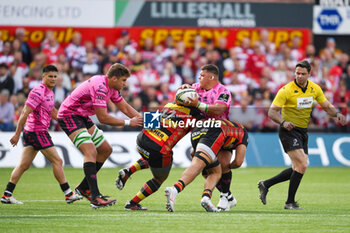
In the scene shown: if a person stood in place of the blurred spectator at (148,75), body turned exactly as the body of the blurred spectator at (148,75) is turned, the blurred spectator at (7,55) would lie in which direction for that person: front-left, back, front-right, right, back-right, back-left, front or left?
right

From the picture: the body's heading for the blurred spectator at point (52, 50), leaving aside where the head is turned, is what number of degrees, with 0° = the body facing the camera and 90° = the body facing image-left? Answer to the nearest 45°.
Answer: approximately 0°

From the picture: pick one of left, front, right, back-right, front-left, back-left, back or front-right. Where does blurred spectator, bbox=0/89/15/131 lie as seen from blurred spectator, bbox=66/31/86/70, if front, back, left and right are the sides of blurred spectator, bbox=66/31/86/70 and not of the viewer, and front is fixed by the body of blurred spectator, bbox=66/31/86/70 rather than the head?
front-right

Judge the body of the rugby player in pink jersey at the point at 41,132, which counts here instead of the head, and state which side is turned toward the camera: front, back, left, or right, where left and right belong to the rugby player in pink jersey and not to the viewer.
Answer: right

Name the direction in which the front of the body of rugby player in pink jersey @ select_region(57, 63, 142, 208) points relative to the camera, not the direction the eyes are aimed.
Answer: to the viewer's right

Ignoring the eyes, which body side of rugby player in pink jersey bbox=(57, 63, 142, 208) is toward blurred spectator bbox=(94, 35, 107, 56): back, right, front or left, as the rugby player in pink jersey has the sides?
left

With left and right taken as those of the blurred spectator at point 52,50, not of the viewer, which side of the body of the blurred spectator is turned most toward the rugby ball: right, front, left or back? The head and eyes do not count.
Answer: front

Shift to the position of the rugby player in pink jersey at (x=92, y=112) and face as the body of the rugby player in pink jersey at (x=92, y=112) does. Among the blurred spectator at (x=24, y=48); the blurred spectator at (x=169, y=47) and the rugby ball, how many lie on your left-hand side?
2

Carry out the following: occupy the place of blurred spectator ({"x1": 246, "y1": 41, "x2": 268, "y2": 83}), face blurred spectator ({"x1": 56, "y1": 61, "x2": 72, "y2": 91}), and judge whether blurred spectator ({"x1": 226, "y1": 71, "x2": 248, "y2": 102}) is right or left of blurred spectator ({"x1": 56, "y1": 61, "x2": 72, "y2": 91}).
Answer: left

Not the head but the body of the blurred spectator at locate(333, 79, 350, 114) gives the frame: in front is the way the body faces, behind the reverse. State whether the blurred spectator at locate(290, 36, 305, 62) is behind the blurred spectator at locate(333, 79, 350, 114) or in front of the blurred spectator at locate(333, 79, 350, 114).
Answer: behind

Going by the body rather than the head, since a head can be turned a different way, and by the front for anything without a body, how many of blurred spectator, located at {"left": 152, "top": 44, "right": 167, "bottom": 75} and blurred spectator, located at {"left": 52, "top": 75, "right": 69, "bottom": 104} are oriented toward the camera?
2

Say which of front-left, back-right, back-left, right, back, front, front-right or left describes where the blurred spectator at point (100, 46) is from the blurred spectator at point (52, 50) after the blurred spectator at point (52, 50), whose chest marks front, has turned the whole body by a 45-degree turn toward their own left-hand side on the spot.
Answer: front-left

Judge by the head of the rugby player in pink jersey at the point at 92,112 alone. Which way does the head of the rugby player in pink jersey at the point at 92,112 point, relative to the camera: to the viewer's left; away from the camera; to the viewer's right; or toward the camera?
to the viewer's right

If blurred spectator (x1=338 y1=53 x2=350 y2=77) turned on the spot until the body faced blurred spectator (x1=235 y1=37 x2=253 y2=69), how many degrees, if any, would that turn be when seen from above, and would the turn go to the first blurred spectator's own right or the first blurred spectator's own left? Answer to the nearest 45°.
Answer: approximately 90° to the first blurred spectator's own right

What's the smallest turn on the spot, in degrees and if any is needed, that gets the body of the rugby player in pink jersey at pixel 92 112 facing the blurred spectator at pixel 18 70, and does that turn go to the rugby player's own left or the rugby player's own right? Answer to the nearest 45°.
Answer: approximately 90° to the rugby player's own left
